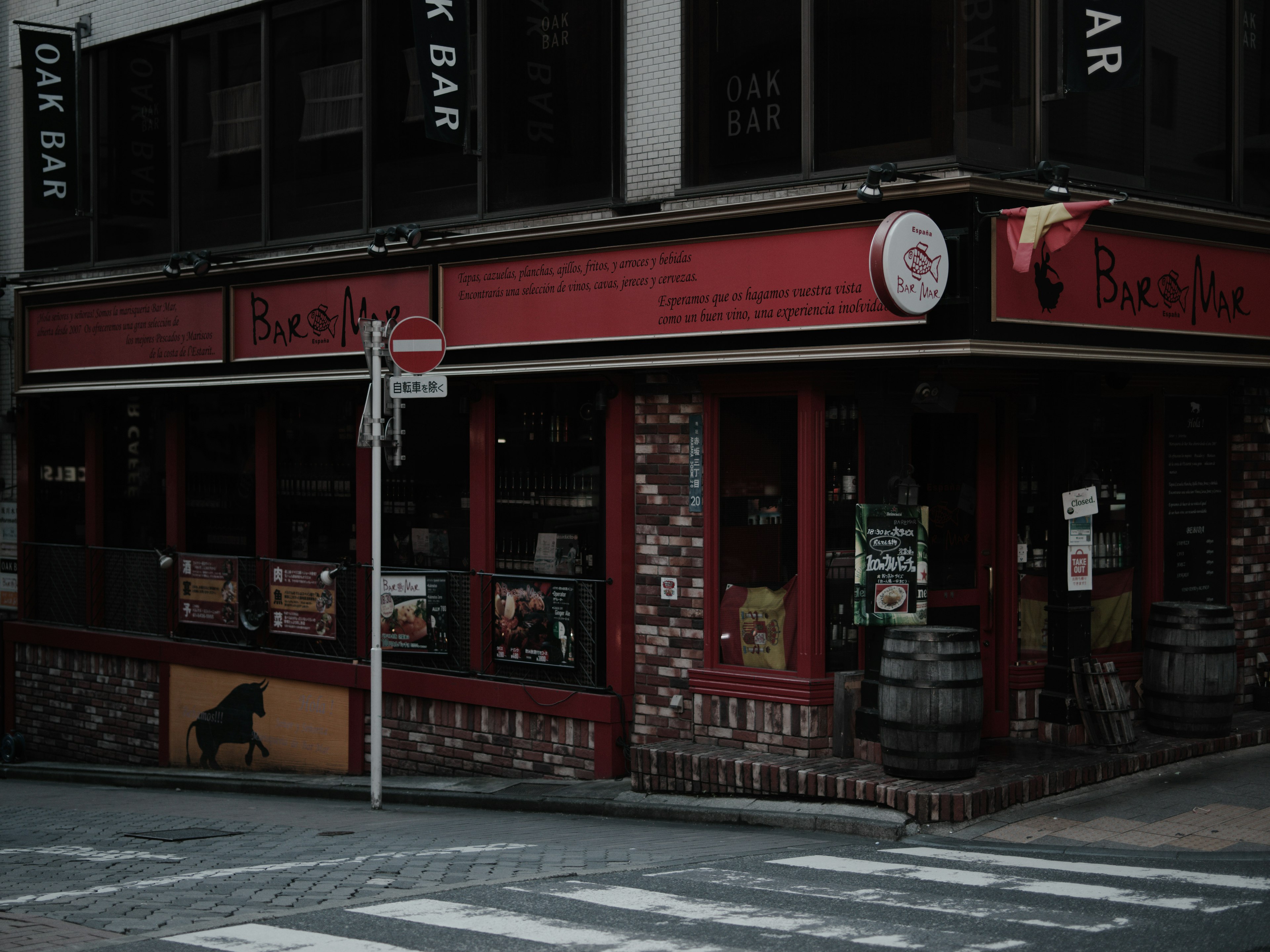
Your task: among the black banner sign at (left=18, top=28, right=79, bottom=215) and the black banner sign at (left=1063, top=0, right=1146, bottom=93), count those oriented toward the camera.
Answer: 2

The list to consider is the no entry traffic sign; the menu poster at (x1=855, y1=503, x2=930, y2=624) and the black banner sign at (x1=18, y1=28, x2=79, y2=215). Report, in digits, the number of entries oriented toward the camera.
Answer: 3

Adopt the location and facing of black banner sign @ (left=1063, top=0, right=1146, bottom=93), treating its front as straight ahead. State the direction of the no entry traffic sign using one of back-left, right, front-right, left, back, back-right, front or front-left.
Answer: right

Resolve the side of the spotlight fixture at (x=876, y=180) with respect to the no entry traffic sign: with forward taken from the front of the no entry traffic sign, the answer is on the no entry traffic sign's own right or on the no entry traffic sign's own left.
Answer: on the no entry traffic sign's own left

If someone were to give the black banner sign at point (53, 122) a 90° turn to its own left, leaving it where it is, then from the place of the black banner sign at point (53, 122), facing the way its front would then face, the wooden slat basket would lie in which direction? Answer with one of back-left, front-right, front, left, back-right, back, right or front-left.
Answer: front-right

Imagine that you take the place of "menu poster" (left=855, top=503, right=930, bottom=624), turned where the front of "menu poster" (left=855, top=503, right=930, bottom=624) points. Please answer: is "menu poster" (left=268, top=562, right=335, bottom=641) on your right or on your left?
on your right

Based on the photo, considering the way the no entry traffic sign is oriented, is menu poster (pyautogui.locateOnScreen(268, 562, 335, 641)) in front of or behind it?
behind

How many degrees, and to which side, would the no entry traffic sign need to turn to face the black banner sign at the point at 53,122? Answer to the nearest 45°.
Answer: approximately 135° to its right
